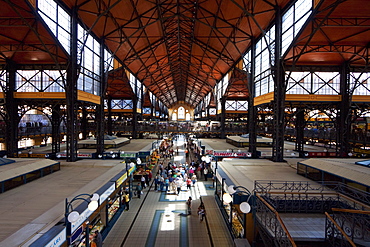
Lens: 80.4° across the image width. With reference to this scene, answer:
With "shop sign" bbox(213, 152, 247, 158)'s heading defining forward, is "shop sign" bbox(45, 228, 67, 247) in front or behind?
in front

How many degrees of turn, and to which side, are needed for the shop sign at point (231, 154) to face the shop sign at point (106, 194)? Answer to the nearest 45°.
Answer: approximately 45° to its right

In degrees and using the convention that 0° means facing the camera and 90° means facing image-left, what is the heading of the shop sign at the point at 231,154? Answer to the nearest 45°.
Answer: approximately 0°

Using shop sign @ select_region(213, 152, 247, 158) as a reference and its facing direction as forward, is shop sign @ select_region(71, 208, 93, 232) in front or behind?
in front

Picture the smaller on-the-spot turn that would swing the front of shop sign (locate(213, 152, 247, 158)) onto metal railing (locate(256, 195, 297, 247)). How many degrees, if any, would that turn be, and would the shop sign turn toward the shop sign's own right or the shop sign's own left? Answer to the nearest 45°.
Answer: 0° — it already faces it
